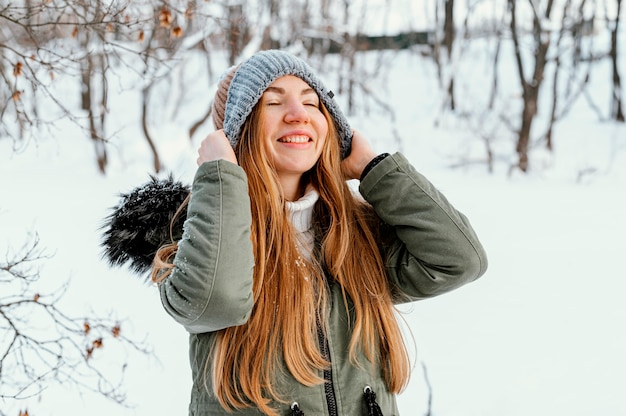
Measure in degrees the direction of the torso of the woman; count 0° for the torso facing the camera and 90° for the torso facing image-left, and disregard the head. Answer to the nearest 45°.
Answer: approximately 315°

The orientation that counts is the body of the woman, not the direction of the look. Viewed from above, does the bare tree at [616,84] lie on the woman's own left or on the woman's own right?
on the woman's own left

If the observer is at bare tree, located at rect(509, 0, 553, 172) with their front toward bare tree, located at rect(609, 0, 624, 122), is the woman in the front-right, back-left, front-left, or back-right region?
back-right

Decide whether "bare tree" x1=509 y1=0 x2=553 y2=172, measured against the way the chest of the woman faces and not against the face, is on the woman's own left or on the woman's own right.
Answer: on the woman's own left
